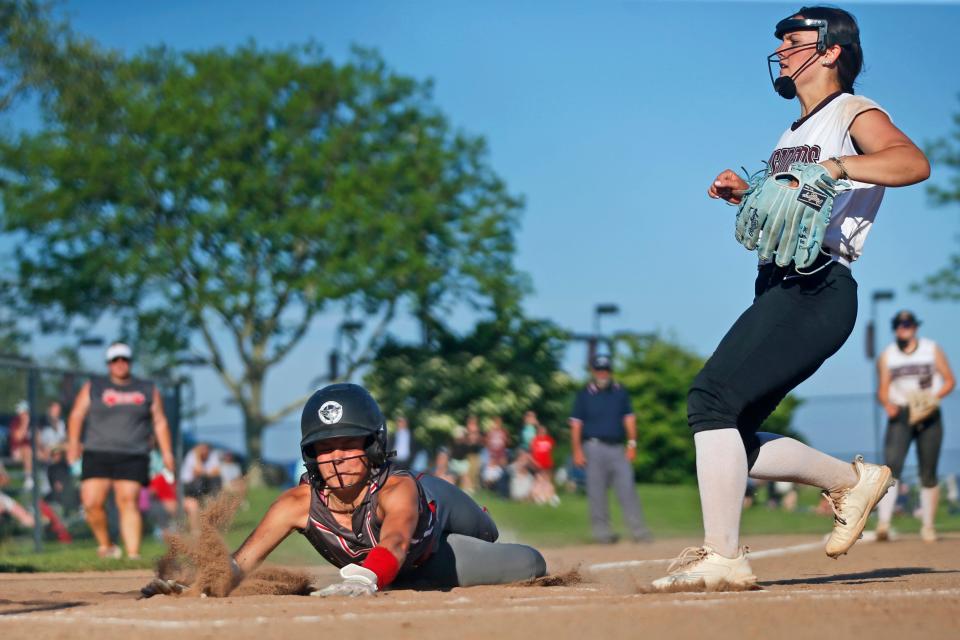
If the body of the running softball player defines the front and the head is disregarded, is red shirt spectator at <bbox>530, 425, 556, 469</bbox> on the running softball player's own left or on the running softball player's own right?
on the running softball player's own right

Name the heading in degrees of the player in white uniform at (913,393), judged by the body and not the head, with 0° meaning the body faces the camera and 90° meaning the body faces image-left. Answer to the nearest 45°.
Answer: approximately 0°

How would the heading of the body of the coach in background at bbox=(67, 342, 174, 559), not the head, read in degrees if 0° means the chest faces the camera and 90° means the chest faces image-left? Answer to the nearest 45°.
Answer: approximately 0°

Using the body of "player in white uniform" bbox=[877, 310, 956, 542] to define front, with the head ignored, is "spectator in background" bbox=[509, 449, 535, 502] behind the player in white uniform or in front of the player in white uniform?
behind

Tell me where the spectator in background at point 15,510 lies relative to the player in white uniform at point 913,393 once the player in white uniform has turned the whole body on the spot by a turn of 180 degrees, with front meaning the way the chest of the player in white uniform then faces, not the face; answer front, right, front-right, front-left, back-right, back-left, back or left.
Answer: left

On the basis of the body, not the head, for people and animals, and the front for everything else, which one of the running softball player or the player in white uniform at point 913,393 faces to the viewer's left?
the running softball player

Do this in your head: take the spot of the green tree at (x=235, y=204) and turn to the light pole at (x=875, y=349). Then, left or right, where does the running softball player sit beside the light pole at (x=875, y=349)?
right

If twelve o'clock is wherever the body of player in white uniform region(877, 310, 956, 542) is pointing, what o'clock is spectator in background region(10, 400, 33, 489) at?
The spectator in background is roughly at 3 o'clock from the player in white uniform.

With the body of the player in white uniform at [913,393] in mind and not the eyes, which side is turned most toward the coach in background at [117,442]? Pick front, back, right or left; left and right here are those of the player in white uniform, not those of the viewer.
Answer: right

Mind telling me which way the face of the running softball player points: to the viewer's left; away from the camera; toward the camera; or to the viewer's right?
to the viewer's left
